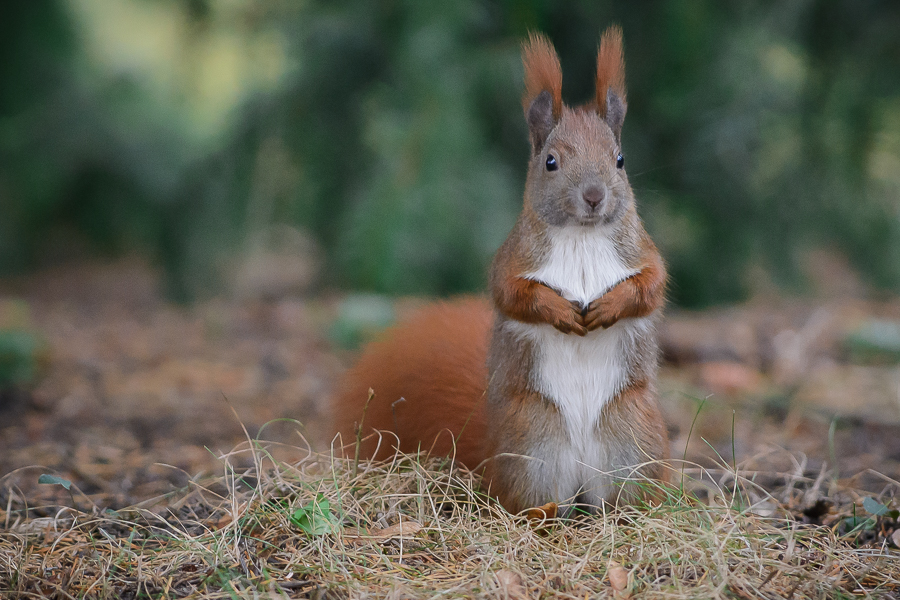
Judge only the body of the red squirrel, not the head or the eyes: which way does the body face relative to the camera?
toward the camera
